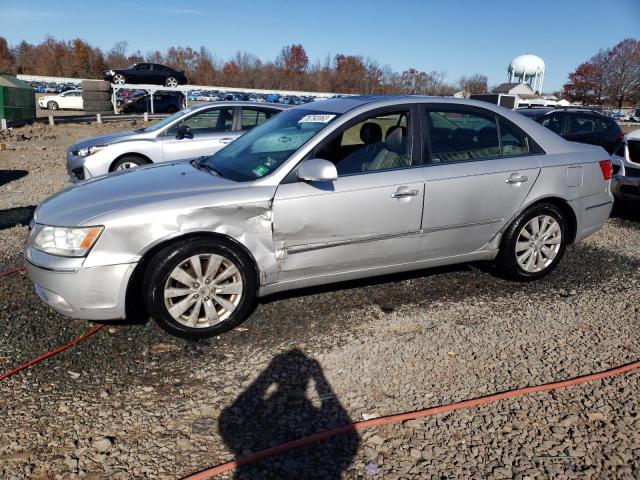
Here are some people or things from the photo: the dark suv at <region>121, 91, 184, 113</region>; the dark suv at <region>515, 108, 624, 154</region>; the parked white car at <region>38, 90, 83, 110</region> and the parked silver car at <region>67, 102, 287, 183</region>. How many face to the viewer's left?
4

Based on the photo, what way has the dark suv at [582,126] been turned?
to the viewer's left

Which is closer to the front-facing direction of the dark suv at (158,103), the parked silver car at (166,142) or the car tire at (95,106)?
the car tire

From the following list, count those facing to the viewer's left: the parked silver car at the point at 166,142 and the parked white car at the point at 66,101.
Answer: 2

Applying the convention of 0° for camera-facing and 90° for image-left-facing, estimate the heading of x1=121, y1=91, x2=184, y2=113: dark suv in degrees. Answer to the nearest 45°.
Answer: approximately 90°

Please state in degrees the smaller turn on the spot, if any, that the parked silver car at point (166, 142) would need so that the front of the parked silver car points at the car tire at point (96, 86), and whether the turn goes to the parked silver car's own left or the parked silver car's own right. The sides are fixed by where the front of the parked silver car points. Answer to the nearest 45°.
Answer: approximately 90° to the parked silver car's own right

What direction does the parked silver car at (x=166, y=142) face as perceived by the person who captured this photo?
facing to the left of the viewer

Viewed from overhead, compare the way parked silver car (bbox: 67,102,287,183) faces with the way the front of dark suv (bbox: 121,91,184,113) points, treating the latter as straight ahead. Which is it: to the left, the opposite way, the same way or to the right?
the same way

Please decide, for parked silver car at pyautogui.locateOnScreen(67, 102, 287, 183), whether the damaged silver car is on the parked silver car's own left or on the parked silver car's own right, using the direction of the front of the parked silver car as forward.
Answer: on the parked silver car's own left

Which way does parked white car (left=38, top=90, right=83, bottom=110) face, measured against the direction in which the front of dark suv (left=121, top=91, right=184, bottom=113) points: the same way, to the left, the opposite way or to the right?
the same way

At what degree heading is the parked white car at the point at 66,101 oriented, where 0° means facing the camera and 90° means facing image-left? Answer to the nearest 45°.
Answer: approximately 90°

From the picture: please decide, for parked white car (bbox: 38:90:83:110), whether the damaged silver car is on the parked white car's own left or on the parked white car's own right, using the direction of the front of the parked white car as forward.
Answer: on the parked white car's own left

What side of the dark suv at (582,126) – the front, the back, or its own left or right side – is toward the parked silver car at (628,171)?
left

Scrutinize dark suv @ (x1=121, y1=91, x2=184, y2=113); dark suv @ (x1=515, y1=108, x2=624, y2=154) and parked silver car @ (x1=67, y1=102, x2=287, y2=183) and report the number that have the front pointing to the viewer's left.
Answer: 3
